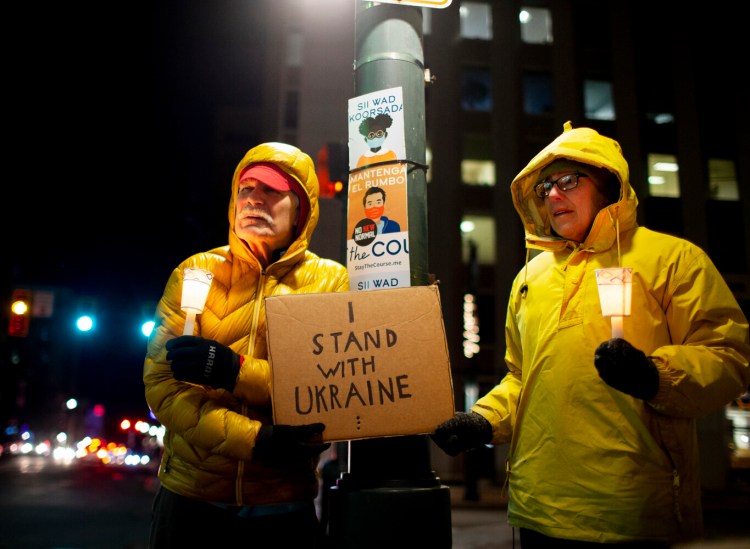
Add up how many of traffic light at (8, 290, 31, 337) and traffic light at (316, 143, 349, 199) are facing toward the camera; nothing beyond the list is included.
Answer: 2

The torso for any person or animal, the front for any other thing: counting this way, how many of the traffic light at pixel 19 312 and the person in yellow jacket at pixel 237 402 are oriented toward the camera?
2

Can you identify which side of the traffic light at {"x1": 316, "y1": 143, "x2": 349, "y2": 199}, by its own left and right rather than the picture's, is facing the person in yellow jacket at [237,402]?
front

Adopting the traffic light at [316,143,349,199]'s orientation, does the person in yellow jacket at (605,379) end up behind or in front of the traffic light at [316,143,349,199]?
in front

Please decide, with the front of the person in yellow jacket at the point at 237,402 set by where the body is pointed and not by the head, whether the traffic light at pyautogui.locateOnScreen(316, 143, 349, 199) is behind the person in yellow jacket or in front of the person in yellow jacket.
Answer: behind

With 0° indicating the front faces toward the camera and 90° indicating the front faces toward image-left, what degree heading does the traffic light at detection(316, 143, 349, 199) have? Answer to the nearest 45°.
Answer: approximately 0°

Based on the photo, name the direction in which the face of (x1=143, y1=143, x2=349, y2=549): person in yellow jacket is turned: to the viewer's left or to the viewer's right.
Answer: to the viewer's left

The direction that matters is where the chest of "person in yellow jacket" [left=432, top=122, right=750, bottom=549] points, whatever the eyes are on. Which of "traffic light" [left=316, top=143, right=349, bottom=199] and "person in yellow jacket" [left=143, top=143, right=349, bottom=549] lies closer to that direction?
the person in yellow jacket

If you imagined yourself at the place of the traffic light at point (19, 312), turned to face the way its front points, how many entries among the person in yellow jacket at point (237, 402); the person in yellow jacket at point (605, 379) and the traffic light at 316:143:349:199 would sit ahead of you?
3

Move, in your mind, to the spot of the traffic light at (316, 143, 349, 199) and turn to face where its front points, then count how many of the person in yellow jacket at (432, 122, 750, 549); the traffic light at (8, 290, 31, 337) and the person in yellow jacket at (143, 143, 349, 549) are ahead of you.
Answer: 2

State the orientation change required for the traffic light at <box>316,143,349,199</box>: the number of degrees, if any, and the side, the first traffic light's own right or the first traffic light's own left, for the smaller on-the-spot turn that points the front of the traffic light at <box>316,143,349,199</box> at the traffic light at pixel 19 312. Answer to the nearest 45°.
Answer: approximately 135° to the first traffic light's own right

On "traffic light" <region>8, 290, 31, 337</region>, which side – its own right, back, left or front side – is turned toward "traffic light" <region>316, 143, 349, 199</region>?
left

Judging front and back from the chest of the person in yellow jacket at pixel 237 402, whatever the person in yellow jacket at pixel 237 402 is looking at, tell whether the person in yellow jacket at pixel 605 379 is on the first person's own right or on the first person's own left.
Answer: on the first person's own left
